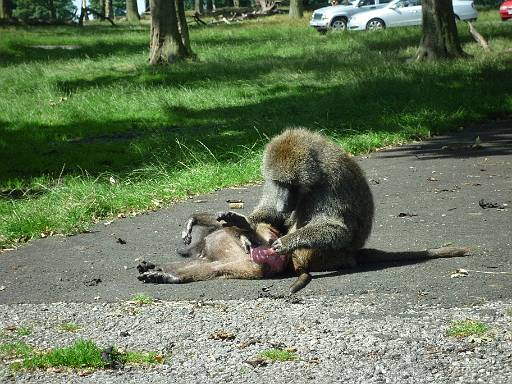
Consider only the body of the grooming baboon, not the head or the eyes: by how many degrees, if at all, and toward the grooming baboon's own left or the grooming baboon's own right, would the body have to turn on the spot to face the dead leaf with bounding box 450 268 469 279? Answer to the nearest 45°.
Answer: approximately 135° to the grooming baboon's own left

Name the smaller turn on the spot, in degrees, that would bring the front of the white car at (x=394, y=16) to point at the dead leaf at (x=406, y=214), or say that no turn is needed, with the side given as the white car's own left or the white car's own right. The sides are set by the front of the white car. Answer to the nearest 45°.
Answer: approximately 90° to the white car's own left

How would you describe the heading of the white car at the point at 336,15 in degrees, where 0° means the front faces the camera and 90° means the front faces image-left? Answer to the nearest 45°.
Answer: approximately 45°

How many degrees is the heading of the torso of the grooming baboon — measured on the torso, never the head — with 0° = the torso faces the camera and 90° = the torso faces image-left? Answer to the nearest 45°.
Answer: approximately 45°

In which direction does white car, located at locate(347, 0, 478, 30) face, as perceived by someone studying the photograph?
facing to the left of the viewer

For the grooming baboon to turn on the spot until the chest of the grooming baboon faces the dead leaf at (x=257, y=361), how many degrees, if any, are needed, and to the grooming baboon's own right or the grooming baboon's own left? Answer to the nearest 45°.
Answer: approximately 45° to the grooming baboon's own left

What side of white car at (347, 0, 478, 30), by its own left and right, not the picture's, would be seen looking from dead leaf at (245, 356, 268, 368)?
left

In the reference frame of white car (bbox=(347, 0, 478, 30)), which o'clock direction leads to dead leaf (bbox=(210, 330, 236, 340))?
The dead leaf is roughly at 9 o'clock from the white car.

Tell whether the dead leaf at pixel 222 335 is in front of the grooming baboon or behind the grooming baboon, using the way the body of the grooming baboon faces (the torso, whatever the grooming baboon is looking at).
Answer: in front

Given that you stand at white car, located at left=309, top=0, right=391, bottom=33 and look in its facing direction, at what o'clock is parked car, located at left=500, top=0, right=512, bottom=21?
The parked car is roughly at 7 o'clock from the white car.

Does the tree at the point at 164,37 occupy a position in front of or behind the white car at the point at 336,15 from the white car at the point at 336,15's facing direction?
in front

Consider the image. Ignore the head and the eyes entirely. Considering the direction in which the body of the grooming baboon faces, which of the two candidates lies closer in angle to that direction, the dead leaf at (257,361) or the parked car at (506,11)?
the dead leaf
